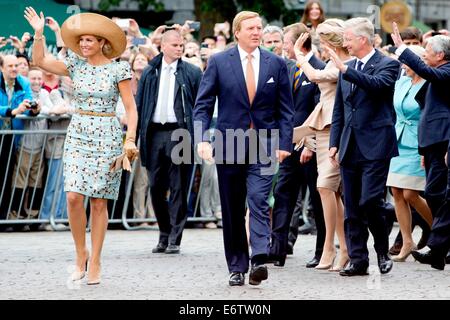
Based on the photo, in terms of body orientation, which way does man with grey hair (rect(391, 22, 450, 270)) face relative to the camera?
to the viewer's left

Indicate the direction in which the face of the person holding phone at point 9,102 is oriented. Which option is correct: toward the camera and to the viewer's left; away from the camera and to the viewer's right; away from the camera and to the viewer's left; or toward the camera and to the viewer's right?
toward the camera and to the viewer's right

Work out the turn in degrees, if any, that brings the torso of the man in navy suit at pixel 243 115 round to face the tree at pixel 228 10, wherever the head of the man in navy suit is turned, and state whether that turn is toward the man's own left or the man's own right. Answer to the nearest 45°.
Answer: approximately 180°

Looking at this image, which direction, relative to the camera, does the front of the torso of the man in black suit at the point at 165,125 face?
toward the camera

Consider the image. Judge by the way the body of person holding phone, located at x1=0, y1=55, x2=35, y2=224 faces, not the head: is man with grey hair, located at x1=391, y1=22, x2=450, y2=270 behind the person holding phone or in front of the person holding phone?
in front

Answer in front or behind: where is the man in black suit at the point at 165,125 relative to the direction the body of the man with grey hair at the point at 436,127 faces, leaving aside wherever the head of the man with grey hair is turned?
in front

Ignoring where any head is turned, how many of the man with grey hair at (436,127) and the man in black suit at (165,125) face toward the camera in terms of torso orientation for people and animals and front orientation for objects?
1

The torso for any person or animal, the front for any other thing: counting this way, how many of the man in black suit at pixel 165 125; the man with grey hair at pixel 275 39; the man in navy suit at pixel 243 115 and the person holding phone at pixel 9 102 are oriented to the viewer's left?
0
